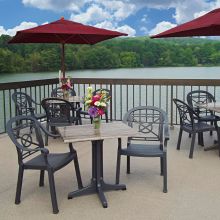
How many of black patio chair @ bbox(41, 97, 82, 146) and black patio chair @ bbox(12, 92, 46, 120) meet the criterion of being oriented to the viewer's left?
0

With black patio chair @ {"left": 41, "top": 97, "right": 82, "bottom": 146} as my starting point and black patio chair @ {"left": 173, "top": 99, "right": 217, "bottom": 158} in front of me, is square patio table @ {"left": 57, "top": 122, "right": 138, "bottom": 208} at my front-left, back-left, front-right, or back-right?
front-right

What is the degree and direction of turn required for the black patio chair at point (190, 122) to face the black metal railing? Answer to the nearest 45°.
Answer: approximately 90° to its left

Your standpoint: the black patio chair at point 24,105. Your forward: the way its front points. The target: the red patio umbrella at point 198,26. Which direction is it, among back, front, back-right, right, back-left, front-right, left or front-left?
front

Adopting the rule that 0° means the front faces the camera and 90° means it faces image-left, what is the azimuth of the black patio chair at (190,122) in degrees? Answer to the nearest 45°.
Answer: approximately 225°

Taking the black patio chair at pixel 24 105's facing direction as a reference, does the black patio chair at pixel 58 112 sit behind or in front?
in front

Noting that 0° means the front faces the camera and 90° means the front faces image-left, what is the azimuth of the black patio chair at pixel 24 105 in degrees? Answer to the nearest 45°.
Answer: approximately 315°

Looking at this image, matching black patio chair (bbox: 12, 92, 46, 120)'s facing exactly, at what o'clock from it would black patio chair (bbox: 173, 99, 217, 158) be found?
black patio chair (bbox: 173, 99, 217, 158) is roughly at 12 o'clock from black patio chair (bbox: 12, 92, 46, 120).

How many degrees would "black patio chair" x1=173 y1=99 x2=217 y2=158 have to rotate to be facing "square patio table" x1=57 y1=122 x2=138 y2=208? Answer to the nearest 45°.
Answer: approximately 180°
